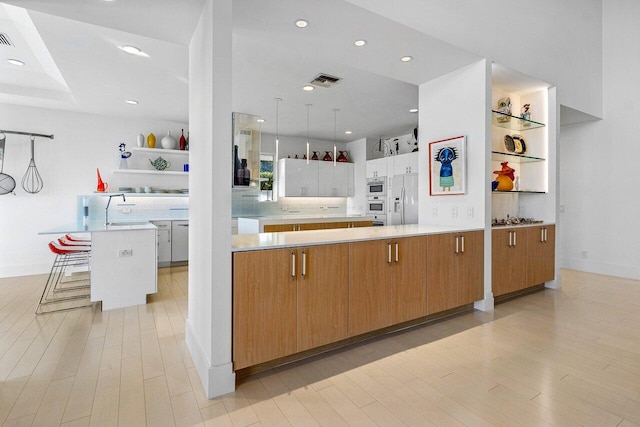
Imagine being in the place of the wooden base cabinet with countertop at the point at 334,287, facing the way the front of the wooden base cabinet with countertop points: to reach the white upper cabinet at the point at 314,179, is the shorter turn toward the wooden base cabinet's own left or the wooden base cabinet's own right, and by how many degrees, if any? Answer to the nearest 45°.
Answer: approximately 135° to the wooden base cabinet's own left

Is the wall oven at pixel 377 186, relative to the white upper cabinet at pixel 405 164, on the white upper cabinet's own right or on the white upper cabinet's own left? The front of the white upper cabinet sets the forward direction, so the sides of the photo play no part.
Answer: on the white upper cabinet's own right

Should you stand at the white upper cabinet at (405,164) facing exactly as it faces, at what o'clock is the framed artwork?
The framed artwork is roughly at 10 o'clock from the white upper cabinet.

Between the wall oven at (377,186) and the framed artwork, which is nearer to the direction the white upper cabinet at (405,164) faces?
the framed artwork

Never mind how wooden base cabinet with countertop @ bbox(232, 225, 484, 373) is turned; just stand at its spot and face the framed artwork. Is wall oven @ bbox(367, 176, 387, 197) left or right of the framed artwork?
left

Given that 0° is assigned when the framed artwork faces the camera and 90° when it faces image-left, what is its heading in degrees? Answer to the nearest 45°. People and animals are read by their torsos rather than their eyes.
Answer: approximately 45°

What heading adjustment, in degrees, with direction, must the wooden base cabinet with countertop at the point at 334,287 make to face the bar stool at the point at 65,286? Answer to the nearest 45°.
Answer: approximately 135° to its right

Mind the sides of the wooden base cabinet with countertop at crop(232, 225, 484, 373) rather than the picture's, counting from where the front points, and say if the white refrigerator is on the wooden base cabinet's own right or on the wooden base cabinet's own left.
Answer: on the wooden base cabinet's own left
